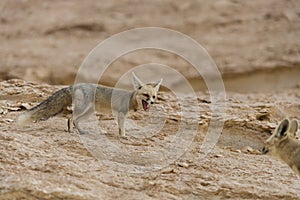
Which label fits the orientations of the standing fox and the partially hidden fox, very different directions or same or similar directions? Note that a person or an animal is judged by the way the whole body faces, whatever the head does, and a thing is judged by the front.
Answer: very different directions

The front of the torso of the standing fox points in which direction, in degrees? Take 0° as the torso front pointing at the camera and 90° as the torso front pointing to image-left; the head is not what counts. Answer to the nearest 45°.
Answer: approximately 270°

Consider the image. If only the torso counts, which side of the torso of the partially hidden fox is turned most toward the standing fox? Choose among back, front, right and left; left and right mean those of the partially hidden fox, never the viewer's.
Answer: front

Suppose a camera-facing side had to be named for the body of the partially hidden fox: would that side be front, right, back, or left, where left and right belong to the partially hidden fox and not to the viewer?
left

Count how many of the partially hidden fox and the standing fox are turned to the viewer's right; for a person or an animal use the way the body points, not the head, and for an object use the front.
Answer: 1

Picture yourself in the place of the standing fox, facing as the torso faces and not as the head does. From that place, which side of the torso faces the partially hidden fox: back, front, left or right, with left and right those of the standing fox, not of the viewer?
front
